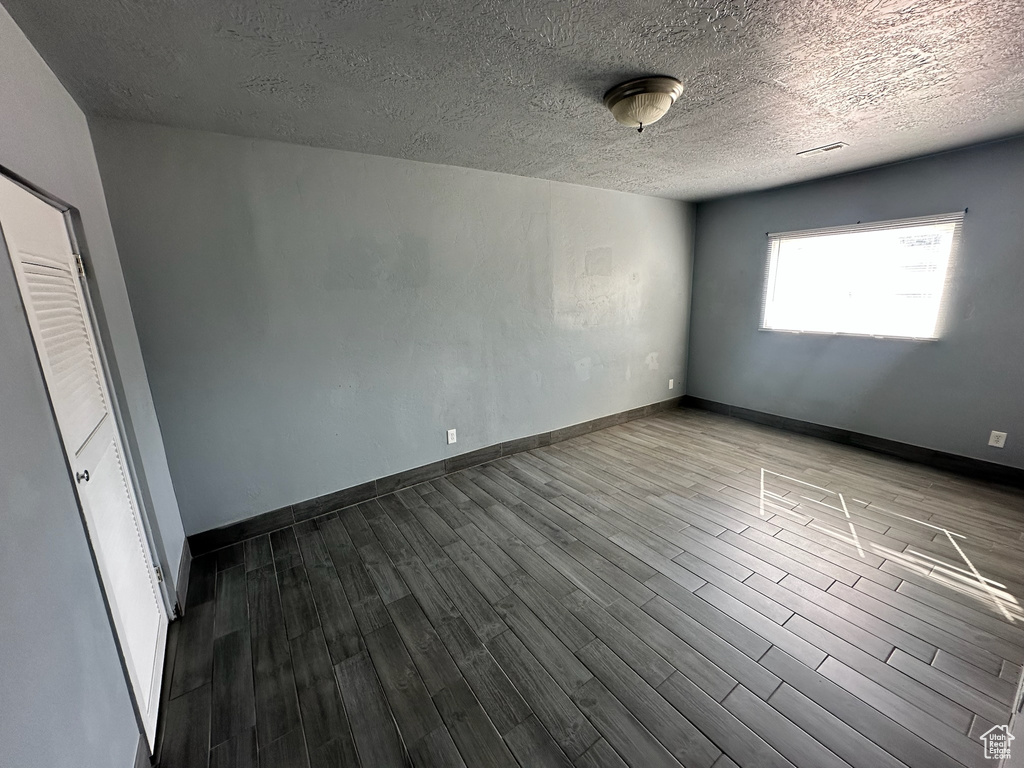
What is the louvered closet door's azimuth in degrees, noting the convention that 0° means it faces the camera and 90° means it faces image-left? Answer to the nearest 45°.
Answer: approximately 270°

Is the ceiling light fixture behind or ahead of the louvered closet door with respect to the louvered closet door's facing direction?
ahead
